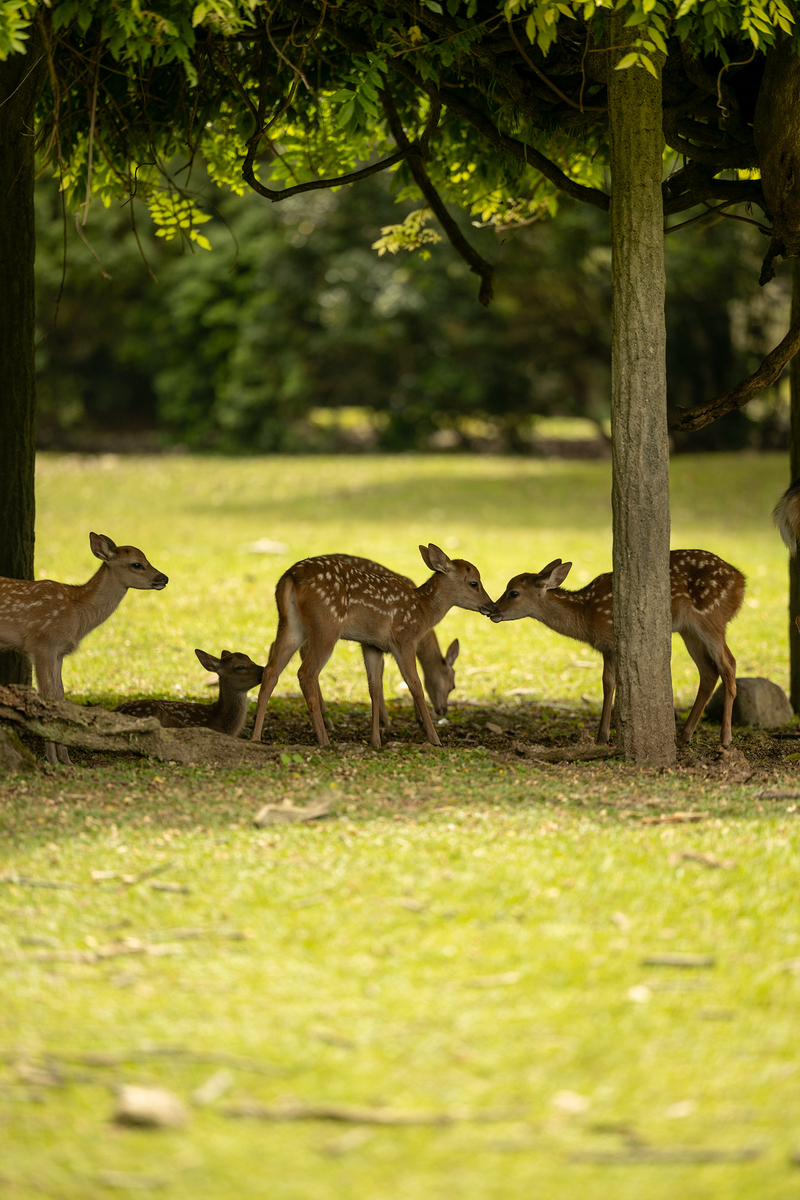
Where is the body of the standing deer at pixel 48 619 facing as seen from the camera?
to the viewer's right

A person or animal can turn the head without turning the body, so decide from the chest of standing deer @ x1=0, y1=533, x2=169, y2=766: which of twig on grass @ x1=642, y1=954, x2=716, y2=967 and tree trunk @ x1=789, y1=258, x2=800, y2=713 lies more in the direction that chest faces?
the tree trunk

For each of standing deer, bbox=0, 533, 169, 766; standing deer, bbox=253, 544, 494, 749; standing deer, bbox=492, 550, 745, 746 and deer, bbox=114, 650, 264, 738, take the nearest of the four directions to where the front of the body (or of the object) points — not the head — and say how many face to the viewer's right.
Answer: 3

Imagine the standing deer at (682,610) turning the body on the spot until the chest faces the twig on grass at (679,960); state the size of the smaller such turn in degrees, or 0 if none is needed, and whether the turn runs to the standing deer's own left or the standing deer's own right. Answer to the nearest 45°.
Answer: approximately 90° to the standing deer's own left

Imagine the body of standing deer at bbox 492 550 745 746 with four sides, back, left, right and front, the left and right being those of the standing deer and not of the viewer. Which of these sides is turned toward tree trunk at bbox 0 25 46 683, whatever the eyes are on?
front

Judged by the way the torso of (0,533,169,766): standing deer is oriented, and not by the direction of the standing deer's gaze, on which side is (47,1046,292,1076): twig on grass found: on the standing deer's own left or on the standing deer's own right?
on the standing deer's own right

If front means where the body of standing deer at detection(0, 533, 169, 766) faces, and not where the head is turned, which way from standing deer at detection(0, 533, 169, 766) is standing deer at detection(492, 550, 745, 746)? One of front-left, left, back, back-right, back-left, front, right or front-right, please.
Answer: front

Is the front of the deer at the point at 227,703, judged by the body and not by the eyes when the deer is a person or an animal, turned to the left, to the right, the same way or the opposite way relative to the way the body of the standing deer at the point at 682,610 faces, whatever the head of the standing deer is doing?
the opposite way

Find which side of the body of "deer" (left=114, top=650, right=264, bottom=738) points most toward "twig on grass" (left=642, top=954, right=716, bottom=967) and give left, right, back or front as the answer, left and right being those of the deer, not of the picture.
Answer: right

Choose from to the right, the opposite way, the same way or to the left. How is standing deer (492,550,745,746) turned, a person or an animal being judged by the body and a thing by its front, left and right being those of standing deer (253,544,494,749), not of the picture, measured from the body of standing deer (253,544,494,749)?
the opposite way

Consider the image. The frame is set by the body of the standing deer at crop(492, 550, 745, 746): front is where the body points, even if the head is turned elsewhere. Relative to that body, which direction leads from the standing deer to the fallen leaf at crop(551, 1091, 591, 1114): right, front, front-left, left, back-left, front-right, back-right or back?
left

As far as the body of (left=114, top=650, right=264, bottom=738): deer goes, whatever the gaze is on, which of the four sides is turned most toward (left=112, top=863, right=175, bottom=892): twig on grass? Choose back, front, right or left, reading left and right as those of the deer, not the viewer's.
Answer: right

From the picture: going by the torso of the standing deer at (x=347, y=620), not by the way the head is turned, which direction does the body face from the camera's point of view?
to the viewer's right

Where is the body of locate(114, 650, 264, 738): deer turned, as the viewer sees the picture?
to the viewer's right

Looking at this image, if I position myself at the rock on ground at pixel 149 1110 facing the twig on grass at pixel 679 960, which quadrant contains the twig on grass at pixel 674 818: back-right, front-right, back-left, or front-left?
front-left
